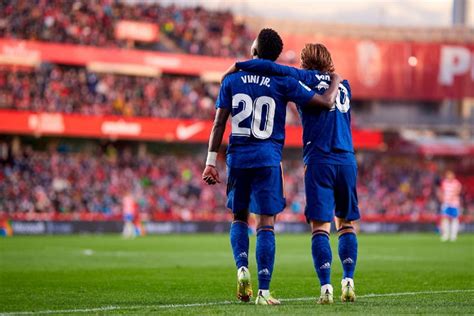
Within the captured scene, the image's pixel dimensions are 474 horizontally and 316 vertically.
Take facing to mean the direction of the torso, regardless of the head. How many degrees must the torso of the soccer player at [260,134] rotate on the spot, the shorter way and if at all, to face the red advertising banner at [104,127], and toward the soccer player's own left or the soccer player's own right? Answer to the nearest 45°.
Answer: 0° — they already face it

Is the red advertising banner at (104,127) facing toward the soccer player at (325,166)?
yes

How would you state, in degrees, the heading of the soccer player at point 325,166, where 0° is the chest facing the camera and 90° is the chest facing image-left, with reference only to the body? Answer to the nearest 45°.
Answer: approximately 180°

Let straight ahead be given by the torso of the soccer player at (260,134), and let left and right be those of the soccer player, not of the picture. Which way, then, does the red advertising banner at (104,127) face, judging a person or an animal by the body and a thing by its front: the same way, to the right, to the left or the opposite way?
the opposite way

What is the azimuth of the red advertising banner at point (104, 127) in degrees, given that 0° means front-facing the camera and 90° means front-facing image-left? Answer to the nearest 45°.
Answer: approximately 0°

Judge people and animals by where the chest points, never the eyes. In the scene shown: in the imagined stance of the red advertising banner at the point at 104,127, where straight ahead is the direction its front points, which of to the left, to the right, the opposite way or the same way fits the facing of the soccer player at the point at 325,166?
the opposite way

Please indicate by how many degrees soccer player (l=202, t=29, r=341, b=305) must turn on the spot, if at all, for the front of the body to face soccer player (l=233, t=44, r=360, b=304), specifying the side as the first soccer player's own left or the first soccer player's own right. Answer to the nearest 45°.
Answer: approximately 45° to the first soccer player's own right

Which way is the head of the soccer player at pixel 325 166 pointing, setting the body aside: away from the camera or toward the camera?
away from the camera

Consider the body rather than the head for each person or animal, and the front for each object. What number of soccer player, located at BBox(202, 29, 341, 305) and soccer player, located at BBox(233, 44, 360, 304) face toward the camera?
0

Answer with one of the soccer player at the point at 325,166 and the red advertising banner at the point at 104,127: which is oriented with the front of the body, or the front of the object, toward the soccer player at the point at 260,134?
the red advertising banner

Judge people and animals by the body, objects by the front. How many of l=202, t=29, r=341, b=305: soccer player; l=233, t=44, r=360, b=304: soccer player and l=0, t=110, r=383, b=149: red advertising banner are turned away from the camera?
2

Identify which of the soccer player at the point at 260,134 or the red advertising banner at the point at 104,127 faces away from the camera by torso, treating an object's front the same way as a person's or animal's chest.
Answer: the soccer player

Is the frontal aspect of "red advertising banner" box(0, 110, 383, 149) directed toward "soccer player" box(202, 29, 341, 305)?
yes

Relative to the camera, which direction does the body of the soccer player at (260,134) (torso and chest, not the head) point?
away from the camera
